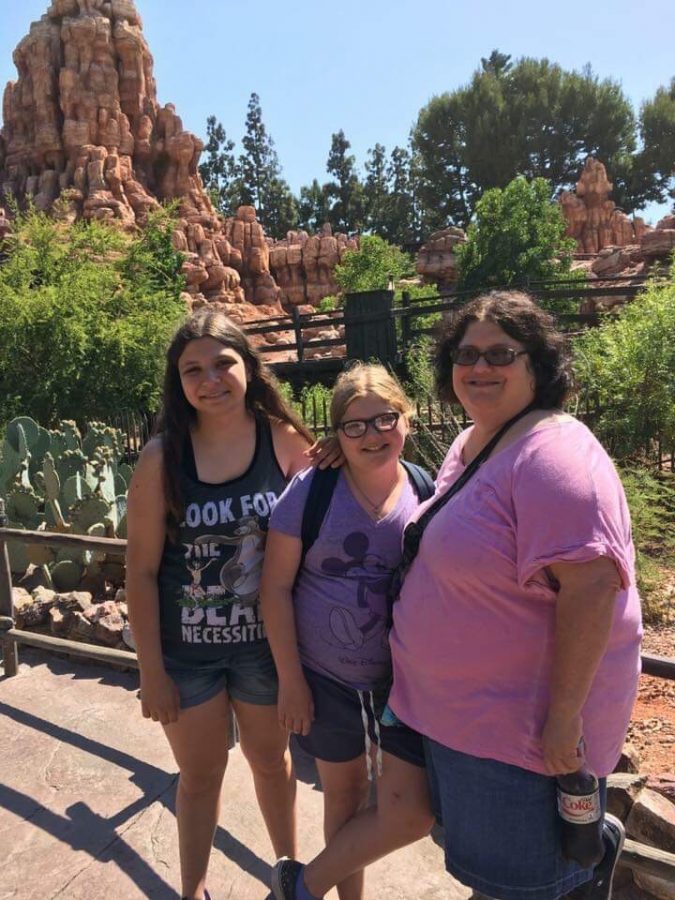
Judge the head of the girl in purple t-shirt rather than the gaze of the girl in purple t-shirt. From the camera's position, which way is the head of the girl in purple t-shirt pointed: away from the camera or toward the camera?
toward the camera

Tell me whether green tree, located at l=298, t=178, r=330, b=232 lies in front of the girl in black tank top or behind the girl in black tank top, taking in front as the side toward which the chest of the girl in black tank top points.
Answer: behind

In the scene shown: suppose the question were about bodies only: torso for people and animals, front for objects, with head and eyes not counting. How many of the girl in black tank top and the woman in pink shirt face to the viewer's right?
0

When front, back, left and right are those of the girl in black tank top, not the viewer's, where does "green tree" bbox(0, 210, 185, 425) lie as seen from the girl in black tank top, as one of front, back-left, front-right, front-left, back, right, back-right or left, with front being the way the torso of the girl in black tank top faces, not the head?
back

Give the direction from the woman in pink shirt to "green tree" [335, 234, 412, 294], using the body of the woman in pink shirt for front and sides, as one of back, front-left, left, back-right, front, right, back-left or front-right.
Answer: back-right

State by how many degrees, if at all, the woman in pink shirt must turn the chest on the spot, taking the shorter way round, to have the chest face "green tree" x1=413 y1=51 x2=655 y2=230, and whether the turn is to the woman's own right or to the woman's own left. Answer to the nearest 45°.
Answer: approximately 135° to the woman's own right

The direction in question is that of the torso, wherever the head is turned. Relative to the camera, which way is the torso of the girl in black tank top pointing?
toward the camera

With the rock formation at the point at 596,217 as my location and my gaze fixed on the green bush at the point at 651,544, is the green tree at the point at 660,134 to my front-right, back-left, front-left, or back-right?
back-left

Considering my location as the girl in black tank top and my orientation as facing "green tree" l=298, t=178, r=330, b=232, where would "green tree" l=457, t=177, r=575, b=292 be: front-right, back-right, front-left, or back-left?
front-right

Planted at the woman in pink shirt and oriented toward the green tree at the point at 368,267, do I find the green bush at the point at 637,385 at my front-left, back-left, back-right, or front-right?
front-right

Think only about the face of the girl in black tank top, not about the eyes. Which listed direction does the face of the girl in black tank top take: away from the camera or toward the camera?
toward the camera

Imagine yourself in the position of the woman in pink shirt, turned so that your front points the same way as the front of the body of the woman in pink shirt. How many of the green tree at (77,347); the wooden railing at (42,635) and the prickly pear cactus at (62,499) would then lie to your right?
3
